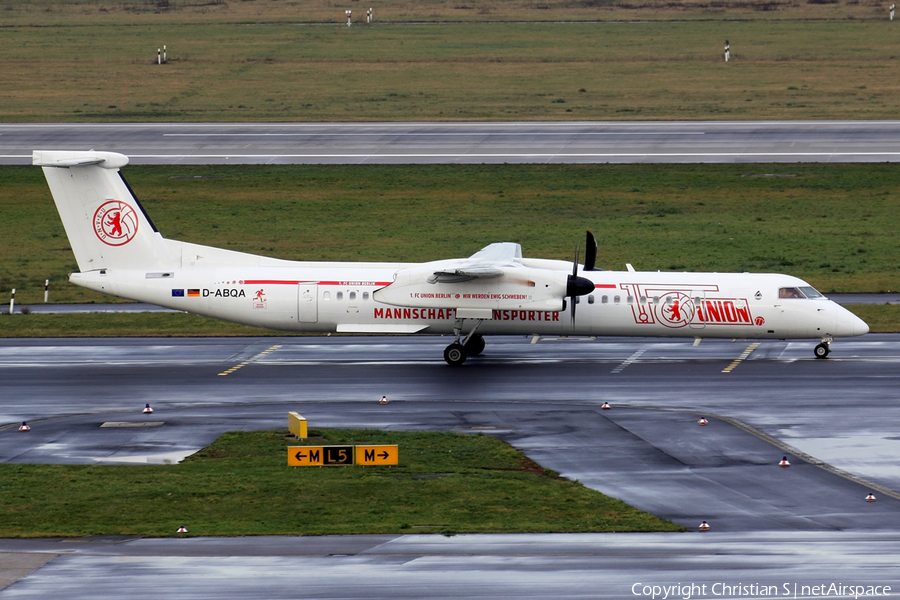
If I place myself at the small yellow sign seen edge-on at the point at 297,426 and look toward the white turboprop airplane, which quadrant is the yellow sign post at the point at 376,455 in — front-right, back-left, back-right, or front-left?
back-right

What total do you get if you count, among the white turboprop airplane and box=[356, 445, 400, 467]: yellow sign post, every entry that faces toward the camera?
1

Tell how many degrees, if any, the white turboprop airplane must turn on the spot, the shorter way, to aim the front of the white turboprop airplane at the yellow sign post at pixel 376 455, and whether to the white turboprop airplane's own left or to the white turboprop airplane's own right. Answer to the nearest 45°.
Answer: approximately 90° to the white turboprop airplane's own right

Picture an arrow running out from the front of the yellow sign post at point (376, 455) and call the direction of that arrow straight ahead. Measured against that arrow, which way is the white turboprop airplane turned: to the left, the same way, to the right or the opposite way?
to the left

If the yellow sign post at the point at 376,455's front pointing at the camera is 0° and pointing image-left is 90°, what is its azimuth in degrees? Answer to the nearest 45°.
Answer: approximately 0°

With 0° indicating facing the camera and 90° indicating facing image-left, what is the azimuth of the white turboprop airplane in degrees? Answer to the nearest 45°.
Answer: approximately 270°

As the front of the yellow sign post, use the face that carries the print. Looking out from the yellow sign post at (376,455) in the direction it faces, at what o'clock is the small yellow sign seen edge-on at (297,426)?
The small yellow sign seen edge-on is roughly at 5 o'clock from the yellow sign post.

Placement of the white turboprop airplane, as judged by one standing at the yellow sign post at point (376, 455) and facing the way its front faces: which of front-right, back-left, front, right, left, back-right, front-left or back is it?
back

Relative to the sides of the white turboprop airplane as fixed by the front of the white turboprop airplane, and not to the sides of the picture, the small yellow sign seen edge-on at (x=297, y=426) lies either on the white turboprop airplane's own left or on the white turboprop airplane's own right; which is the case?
on the white turboprop airplane's own right
